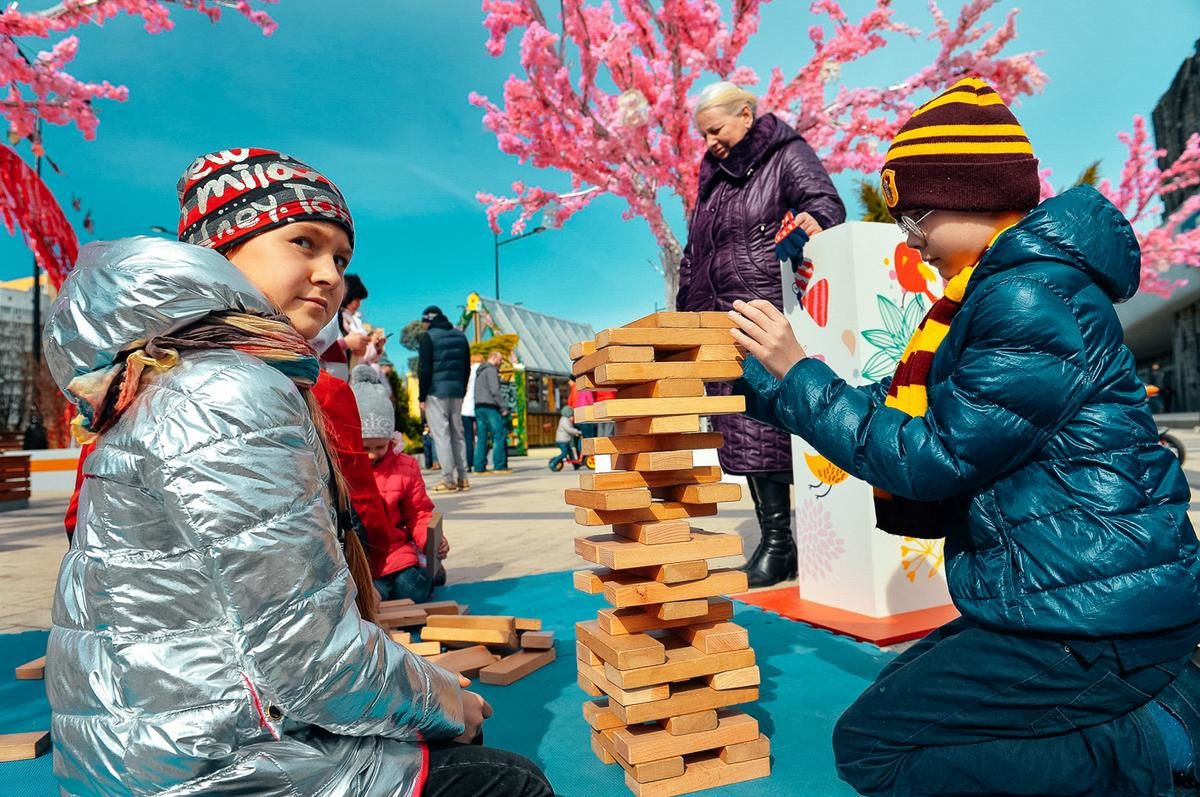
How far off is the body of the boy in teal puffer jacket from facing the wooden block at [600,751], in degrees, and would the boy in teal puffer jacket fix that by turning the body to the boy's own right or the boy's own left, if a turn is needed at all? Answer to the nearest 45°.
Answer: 0° — they already face it

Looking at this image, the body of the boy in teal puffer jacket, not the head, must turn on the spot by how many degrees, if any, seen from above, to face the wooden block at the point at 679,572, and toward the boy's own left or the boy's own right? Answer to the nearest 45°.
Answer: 0° — they already face it

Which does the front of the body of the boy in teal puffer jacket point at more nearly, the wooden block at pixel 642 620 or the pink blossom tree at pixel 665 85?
the wooden block

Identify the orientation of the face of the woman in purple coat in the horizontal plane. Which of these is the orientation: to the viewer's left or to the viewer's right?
to the viewer's left

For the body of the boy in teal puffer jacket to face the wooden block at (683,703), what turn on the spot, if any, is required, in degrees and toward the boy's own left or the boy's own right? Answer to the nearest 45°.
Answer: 0° — they already face it

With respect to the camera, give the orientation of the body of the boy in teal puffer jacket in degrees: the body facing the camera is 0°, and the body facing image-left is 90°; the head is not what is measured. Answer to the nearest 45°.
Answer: approximately 90°

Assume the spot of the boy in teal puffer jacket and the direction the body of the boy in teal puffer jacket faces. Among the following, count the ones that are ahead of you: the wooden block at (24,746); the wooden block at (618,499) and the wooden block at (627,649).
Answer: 3

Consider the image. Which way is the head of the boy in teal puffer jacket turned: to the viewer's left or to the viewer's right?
to the viewer's left

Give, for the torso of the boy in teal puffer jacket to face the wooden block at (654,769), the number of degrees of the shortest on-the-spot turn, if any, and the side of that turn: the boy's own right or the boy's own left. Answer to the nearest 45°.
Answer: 0° — they already face it
